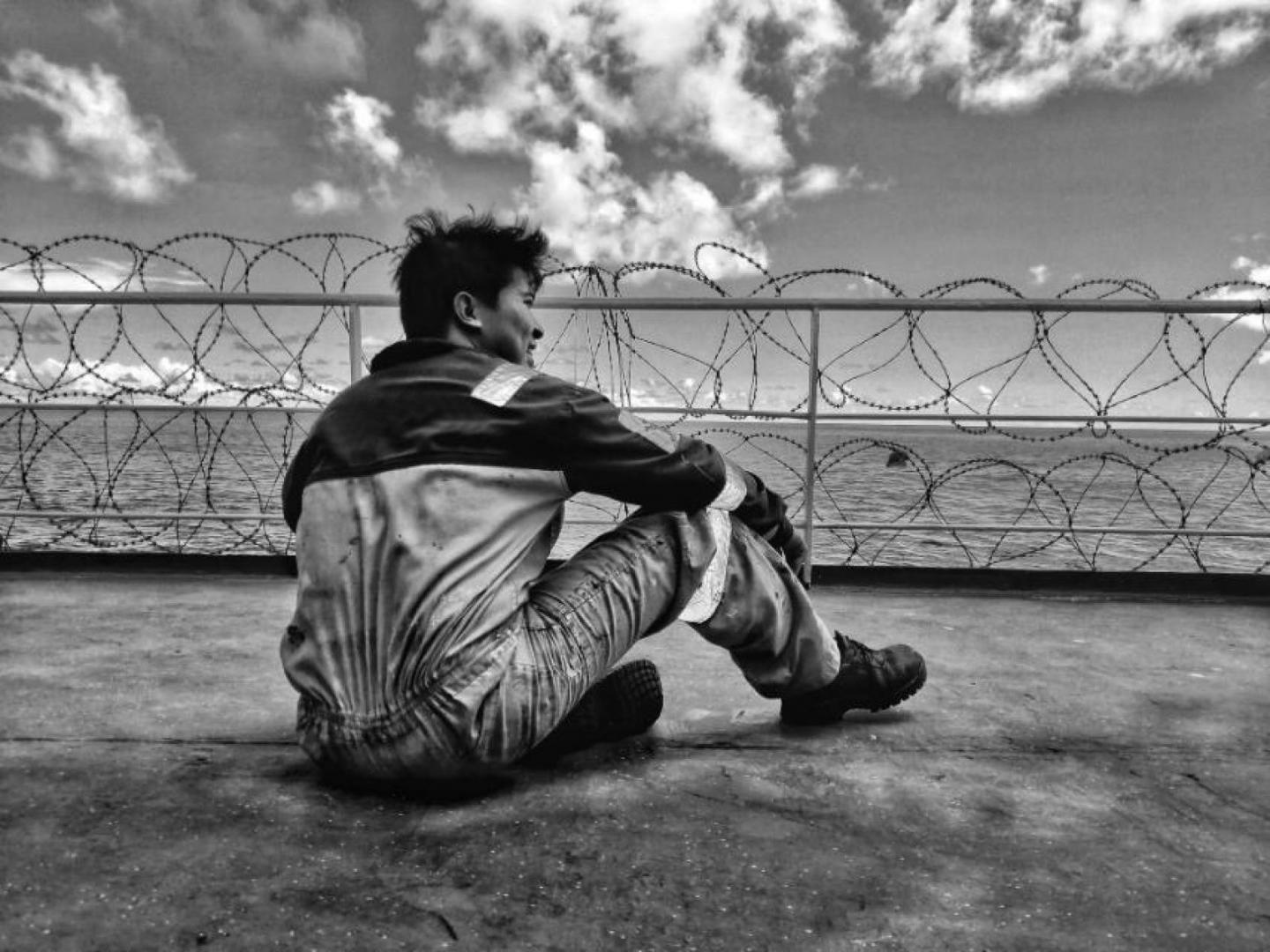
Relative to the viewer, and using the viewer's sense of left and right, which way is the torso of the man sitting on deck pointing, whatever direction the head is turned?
facing away from the viewer and to the right of the viewer

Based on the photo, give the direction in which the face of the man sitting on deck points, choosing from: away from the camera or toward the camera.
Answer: away from the camera

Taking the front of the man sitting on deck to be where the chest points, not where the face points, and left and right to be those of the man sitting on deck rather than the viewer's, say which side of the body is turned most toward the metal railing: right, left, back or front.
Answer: front
